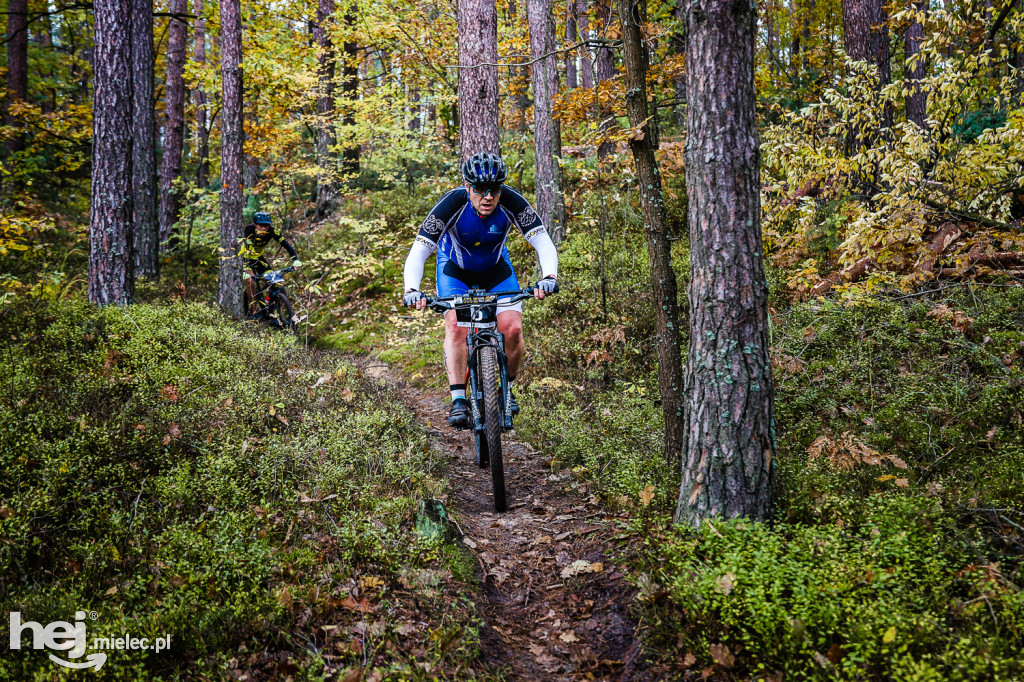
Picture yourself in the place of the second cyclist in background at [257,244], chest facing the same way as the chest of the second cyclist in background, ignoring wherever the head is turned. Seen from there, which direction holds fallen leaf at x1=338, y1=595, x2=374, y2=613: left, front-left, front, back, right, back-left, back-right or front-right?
front-right

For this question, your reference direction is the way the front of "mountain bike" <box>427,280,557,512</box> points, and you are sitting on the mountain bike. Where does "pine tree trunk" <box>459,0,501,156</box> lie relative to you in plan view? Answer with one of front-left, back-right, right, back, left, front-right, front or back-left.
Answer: back

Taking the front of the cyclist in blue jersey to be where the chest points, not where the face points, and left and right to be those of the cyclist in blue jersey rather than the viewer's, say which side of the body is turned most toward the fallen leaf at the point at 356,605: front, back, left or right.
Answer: front

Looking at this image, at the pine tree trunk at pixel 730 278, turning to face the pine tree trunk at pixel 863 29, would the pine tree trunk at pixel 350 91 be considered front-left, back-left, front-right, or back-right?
front-left

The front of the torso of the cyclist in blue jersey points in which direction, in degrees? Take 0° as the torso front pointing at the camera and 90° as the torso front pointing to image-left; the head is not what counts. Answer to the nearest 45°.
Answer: approximately 0°

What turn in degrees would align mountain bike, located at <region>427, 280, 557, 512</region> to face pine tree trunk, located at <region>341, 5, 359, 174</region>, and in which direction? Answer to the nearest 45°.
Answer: approximately 180°

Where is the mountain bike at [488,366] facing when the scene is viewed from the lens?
facing the viewer

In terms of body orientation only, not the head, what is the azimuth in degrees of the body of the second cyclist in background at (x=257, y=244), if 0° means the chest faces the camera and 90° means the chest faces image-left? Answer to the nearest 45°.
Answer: approximately 315°

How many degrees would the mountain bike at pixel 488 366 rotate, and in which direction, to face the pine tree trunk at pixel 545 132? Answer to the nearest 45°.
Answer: approximately 180°

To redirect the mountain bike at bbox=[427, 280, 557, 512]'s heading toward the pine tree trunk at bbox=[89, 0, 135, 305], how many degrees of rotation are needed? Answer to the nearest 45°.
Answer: approximately 135° to its right
